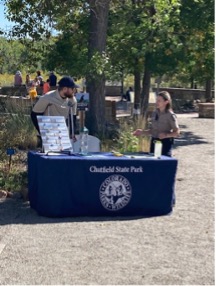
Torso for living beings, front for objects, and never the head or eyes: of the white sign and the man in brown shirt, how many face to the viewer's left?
0

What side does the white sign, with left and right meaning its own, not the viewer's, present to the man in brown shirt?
back

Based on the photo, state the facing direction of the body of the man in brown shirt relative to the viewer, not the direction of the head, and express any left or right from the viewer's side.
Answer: facing the viewer and to the right of the viewer

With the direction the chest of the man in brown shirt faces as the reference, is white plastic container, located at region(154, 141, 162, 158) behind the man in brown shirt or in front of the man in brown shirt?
in front

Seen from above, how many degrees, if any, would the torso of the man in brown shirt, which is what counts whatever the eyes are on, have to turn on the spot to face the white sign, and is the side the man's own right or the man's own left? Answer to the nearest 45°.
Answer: approximately 45° to the man's own right

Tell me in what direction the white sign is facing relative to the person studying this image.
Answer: facing the viewer

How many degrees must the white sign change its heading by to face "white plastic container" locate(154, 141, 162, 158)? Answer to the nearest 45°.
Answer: approximately 90° to its left
